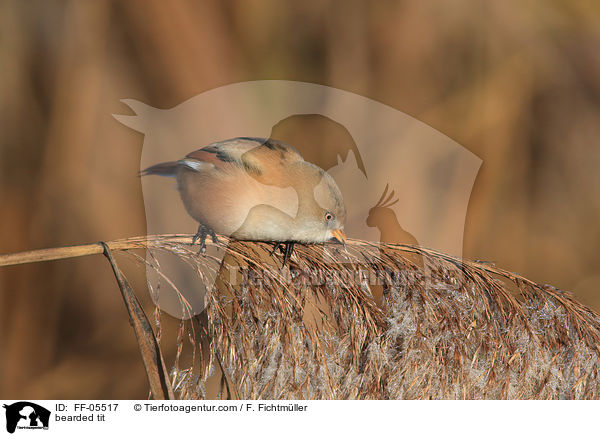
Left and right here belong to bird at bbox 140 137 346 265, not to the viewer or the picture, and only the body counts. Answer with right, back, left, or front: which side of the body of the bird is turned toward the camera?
right
